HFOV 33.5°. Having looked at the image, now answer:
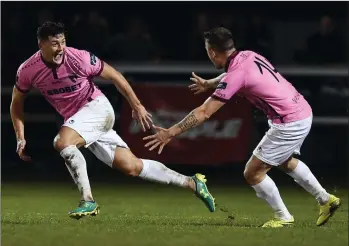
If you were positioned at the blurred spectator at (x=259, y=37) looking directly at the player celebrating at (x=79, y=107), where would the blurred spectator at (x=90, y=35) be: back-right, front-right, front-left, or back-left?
front-right

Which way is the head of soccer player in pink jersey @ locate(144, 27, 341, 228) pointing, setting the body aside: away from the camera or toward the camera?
away from the camera

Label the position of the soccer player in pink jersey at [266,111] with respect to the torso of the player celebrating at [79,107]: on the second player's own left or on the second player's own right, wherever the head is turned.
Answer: on the second player's own left

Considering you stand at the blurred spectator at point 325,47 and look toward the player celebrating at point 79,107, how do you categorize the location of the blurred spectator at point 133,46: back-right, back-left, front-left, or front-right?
front-right

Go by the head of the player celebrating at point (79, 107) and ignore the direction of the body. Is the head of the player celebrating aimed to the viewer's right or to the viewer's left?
to the viewer's right

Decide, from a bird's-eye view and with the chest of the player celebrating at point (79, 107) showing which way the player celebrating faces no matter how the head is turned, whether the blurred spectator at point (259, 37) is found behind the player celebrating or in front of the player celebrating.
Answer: behind

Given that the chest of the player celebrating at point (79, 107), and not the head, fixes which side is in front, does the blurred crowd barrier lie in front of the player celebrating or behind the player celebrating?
behind
